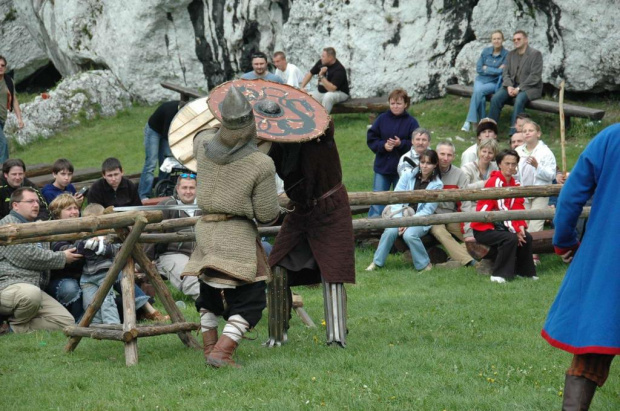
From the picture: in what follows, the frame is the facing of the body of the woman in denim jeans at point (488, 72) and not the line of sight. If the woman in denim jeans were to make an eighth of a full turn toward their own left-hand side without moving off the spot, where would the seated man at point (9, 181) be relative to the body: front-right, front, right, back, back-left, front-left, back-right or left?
front-right

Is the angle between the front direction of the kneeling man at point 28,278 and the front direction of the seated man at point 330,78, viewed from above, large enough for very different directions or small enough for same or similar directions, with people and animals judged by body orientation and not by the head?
very different directions

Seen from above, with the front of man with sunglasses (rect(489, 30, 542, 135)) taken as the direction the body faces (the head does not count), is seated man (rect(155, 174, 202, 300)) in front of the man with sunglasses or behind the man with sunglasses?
in front

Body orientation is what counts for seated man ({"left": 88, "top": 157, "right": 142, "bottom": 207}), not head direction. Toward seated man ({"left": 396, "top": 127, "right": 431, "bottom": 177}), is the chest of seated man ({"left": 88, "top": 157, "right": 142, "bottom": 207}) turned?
no

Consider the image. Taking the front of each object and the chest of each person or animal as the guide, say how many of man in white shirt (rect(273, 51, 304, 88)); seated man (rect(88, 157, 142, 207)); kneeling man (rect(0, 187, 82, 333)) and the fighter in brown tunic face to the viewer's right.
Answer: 1

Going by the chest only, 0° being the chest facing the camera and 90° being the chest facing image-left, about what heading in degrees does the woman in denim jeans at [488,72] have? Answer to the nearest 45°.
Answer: approximately 45°

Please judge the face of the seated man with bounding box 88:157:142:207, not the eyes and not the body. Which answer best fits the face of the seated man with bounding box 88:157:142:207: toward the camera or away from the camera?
toward the camera

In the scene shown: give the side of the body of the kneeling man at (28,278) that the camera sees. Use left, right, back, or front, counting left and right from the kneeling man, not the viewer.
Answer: right

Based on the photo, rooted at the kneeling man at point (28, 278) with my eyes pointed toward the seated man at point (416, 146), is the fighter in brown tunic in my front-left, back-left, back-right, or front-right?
front-right

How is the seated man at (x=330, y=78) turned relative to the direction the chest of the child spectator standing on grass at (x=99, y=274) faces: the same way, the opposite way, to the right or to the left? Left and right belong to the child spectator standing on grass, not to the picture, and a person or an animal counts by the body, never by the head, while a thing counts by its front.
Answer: to the right

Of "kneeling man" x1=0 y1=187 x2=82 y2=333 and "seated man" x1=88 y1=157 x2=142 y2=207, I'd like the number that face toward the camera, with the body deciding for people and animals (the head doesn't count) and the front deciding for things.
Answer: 1

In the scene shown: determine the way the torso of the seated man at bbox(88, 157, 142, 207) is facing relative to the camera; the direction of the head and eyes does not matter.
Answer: toward the camera

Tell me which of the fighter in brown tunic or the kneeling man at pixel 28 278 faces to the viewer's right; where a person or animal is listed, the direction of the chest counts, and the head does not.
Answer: the kneeling man

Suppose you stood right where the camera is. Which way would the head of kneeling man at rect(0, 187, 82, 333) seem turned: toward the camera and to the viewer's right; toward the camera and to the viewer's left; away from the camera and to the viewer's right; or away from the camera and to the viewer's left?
toward the camera and to the viewer's right

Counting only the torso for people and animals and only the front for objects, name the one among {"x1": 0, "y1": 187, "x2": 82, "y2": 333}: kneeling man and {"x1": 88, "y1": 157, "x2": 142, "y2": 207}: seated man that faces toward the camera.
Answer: {"x1": 88, "y1": 157, "x2": 142, "y2": 207}: seated man

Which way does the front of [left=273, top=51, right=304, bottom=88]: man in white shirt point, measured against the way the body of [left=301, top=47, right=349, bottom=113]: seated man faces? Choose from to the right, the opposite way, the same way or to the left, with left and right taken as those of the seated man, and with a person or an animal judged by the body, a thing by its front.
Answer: the same way

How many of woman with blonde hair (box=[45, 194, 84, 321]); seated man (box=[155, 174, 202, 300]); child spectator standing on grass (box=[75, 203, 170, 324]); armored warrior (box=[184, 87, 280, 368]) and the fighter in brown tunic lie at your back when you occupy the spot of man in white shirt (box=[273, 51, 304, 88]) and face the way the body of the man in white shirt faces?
0

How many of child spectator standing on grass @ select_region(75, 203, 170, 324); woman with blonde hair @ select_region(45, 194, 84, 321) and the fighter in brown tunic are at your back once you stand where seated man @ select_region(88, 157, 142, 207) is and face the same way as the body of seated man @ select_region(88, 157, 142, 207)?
0
